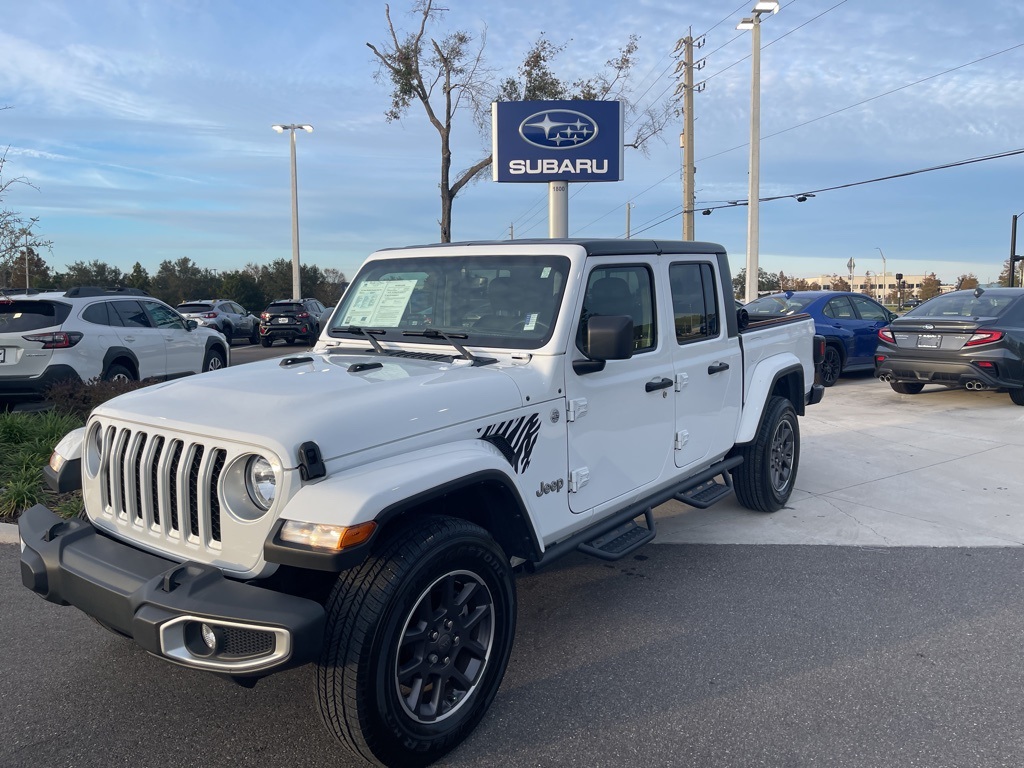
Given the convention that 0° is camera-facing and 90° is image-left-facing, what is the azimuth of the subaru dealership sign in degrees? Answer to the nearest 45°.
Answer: approximately 0°

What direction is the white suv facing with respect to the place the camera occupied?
facing away from the viewer and to the right of the viewer

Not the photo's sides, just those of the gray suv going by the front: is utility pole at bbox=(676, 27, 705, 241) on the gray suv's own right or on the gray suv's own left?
on the gray suv's own right

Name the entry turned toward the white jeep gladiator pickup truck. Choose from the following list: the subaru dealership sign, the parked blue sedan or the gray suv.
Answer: the subaru dealership sign

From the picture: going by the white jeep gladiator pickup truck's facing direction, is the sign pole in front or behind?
behind

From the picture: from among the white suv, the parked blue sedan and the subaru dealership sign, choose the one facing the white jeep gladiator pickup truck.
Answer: the subaru dealership sign

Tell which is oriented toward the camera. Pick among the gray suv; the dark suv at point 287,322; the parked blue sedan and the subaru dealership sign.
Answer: the subaru dealership sign

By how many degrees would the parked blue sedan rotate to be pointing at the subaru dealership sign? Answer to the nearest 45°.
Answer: approximately 135° to its left

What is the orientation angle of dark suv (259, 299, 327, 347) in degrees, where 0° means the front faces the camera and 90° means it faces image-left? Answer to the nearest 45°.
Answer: approximately 225°
